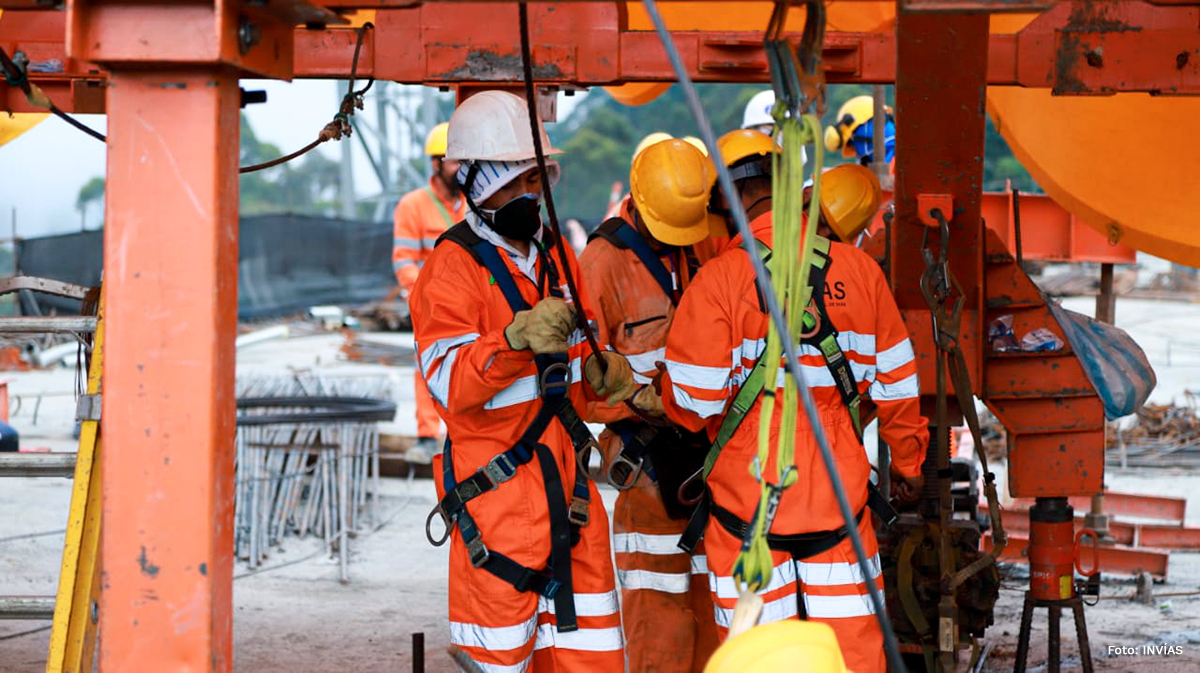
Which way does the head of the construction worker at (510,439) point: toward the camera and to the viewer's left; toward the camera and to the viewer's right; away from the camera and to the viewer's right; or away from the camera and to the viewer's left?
toward the camera and to the viewer's right

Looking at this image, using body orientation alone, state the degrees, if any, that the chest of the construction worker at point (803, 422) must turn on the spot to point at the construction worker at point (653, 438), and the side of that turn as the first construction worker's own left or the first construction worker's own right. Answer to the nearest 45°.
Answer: approximately 45° to the first construction worker's own left

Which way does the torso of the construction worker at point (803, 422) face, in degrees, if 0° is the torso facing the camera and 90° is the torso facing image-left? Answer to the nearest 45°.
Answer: approximately 180°

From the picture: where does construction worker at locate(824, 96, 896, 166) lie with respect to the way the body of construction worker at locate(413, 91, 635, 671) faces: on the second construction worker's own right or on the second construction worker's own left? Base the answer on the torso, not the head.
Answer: on the second construction worker's own left

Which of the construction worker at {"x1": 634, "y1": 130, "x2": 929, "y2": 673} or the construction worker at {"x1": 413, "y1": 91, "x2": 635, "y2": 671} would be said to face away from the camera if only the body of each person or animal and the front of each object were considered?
the construction worker at {"x1": 634, "y1": 130, "x2": 929, "y2": 673}

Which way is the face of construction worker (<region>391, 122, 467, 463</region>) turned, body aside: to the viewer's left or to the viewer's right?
to the viewer's right

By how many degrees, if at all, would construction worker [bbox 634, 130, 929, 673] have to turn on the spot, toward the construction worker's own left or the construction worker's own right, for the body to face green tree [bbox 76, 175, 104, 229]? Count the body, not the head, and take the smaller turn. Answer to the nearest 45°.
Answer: approximately 45° to the construction worker's own left

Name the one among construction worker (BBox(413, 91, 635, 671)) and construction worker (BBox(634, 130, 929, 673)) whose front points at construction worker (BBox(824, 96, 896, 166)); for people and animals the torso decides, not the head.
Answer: construction worker (BBox(634, 130, 929, 673))

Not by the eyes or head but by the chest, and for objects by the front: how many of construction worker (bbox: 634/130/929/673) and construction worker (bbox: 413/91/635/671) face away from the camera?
1

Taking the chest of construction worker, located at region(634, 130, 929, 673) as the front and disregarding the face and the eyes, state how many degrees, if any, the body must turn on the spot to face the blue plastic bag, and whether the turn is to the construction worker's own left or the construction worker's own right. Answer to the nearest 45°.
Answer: approximately 45° to the construction worker's own right

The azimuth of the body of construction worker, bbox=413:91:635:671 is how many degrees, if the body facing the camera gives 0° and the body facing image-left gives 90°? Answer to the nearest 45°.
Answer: approximately 315°

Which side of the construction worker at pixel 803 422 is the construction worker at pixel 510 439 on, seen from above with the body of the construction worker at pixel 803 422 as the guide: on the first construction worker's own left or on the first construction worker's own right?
on the first construction worker's own left

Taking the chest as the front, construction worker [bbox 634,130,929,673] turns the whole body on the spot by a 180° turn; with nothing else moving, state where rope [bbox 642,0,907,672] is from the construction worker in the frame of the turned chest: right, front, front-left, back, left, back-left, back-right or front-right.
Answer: front

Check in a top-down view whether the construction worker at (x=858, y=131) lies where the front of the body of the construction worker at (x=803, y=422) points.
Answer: yes
